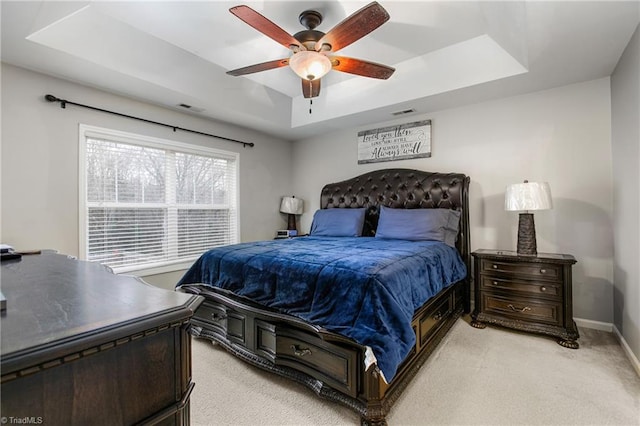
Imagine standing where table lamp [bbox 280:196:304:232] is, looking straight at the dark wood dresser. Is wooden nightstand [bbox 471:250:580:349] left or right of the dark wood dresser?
left

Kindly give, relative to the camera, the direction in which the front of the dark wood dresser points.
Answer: facing away from the viewer and to the right of the viewer

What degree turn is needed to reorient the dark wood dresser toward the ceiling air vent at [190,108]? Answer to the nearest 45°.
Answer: approximately 45° to its left

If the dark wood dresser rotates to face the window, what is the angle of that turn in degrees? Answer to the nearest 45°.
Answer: approximately 45° to its left

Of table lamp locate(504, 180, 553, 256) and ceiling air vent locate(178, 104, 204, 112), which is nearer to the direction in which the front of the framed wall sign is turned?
the ceiling air vent

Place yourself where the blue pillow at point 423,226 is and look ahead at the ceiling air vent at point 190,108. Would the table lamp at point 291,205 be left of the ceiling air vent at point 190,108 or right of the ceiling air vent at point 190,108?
right

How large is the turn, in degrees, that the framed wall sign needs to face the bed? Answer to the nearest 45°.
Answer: approximately 45° to its left

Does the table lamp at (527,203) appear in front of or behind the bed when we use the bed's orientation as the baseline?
behind

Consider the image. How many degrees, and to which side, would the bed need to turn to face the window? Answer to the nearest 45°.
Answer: approximately 90° to its right
